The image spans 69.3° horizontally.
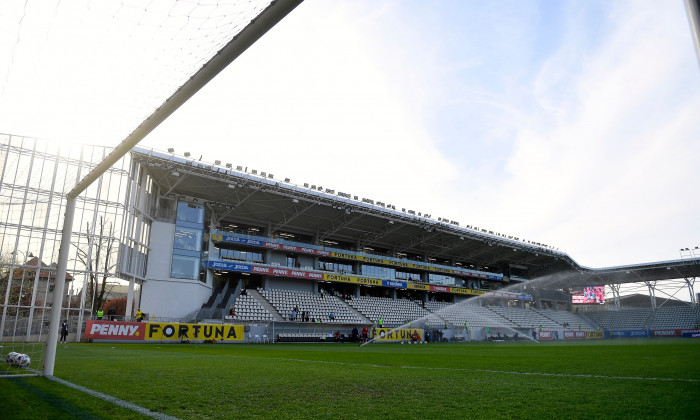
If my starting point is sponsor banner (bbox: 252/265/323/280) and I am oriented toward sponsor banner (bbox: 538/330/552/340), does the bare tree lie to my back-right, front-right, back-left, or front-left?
back-left

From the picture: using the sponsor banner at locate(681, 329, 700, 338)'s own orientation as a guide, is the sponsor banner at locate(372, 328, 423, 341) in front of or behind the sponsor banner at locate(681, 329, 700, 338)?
in front

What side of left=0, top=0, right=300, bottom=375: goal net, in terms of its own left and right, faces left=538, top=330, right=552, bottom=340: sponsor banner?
front

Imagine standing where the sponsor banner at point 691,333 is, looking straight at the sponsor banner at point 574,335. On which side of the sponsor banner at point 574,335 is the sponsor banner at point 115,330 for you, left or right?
left

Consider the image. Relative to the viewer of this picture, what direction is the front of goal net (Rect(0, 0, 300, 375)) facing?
facing away from the viewer and to the right of the viewer

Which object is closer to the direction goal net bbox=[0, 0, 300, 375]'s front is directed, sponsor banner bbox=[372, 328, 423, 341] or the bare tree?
the sponsor banner

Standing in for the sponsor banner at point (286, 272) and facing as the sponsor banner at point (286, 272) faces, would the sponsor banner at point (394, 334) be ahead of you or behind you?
ahead

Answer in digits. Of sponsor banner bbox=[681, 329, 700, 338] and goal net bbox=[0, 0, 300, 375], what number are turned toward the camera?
1

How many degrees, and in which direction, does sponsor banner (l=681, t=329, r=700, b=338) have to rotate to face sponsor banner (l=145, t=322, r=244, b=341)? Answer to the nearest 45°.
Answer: approximately 45° to its right

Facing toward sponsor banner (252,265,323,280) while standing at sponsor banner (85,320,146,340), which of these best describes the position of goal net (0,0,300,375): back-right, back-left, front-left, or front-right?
back-right

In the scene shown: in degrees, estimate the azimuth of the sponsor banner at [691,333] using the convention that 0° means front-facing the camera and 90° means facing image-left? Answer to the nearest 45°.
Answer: approximately 0°
